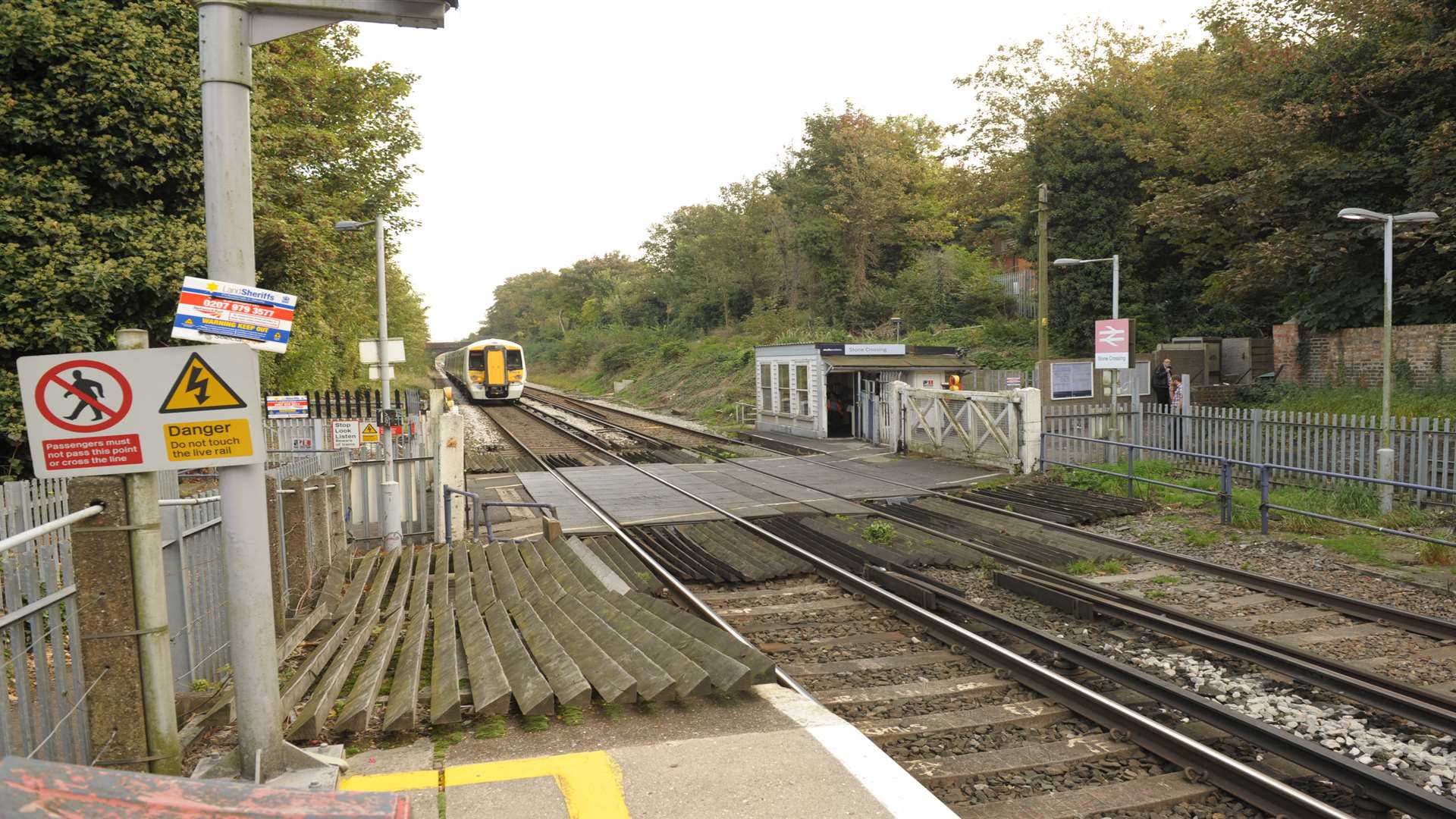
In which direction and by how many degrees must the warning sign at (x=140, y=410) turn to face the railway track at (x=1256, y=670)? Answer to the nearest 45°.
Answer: approximately 90° to its left

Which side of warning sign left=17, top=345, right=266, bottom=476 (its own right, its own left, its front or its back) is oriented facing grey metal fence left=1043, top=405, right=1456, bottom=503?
left

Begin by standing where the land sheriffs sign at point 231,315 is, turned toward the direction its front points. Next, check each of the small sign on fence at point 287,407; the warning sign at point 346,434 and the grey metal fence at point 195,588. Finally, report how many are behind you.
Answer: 3
